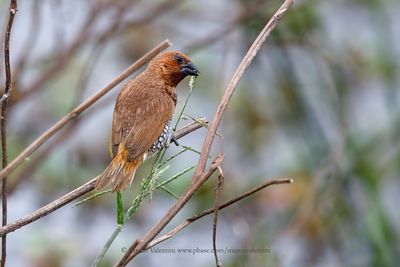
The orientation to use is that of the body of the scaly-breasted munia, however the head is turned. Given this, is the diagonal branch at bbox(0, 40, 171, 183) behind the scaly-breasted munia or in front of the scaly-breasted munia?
behind

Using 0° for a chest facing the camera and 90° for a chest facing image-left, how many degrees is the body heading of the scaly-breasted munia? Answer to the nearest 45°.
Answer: approximately 225°

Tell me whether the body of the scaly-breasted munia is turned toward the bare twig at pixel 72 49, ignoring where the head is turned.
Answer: no
